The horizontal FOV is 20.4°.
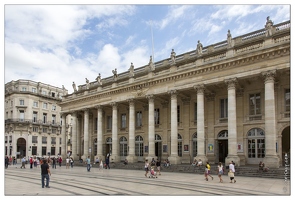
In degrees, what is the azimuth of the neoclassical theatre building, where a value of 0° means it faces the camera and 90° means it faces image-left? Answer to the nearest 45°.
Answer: approximately 45°
